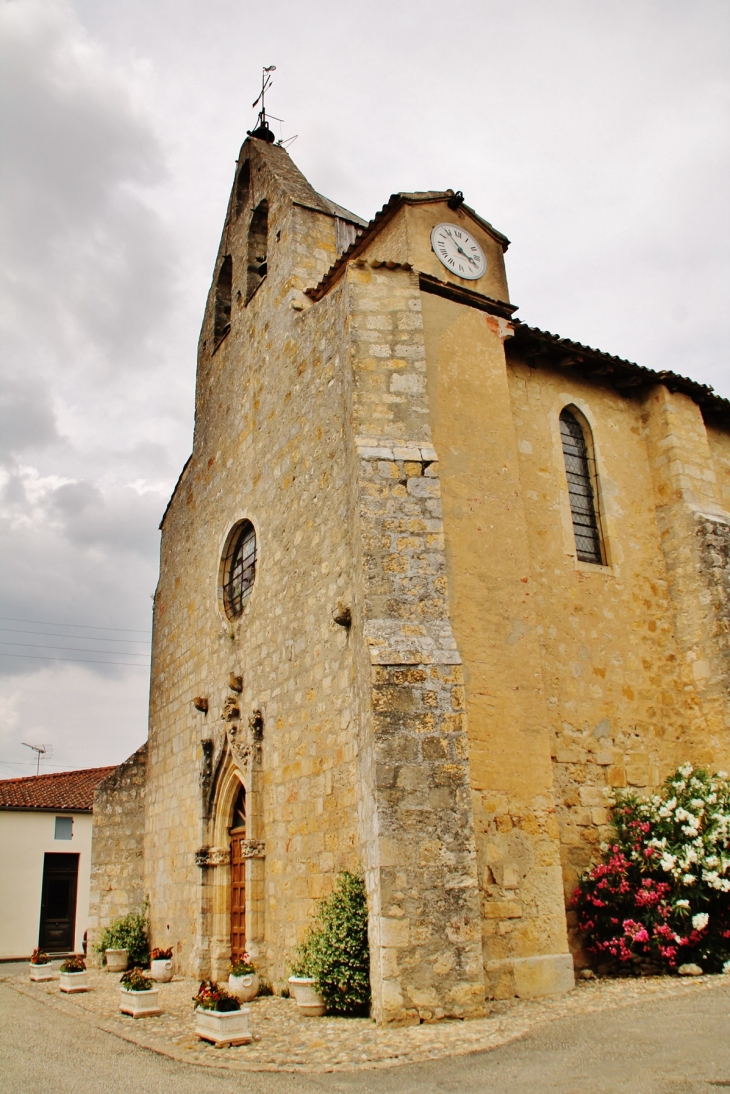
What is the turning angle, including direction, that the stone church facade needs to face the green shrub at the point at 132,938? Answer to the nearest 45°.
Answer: approximately 90° to its right

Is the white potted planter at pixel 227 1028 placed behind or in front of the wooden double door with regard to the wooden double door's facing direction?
in front

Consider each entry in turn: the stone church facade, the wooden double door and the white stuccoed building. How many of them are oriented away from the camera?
0

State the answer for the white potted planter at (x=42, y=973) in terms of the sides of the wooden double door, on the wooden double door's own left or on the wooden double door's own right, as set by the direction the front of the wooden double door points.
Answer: on the wooden double door's own right

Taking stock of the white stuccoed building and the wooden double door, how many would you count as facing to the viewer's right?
0

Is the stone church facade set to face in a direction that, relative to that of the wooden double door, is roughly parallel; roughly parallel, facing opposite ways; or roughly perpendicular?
roughly parallel

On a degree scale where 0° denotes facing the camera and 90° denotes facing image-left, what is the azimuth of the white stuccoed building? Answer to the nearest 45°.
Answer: approximately 0°

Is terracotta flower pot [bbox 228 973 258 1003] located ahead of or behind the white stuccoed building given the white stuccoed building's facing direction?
ahead

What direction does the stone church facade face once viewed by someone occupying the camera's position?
facing the viewer and to the left of the viewer

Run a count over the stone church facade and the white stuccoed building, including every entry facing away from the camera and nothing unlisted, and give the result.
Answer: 0

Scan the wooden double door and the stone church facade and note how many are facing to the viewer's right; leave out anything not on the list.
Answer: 0
